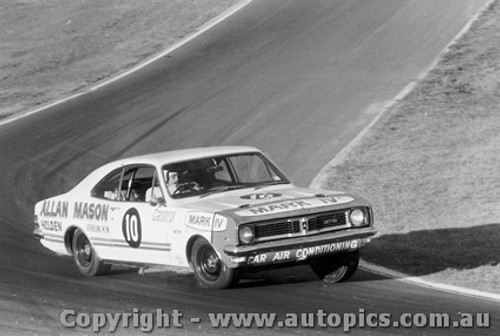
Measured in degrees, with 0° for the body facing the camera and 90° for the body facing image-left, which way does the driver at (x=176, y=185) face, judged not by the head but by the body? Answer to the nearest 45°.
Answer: approximately 315°

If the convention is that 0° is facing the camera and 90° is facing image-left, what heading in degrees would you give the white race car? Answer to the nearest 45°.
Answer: approximately 315°
